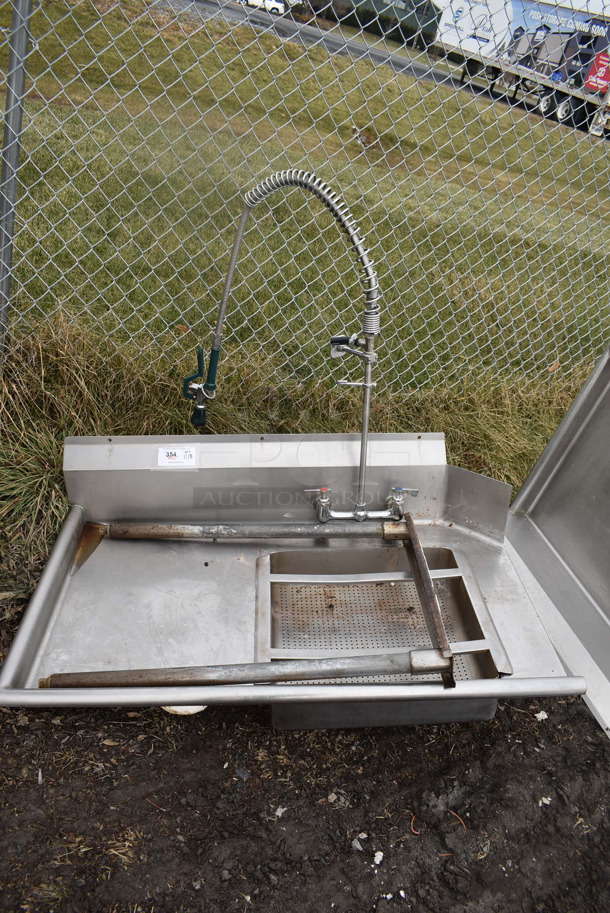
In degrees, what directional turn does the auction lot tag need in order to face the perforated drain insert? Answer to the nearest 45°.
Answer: approximately 90° to its left

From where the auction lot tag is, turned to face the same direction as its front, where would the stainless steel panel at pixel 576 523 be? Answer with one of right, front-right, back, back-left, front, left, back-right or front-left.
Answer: left

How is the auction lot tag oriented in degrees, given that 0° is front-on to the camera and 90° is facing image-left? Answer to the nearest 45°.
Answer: approximately 0°
